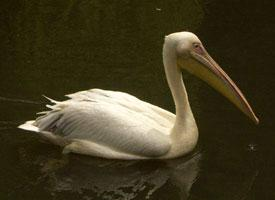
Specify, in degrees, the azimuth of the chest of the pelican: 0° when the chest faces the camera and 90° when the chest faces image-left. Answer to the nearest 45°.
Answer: approximately 270°
